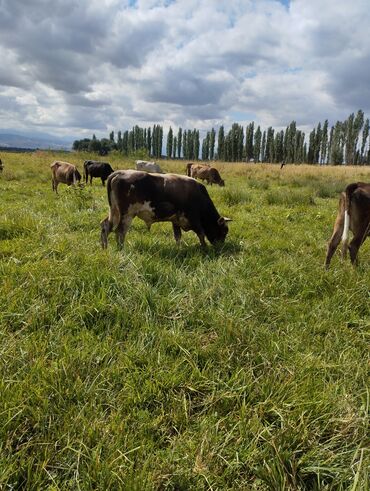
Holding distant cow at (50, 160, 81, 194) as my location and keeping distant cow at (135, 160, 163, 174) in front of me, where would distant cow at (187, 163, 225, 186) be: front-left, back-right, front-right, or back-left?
front-right

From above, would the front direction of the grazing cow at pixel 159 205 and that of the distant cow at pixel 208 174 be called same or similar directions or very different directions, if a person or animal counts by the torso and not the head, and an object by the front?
same or similar directions

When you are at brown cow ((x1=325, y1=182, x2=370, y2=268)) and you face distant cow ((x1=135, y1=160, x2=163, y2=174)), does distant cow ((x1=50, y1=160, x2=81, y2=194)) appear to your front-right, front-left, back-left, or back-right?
front-left

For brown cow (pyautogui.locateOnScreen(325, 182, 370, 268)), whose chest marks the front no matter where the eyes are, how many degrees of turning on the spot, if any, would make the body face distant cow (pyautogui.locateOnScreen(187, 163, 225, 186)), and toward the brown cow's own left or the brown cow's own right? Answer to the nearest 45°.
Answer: approximately 90° to the brown cow's own left

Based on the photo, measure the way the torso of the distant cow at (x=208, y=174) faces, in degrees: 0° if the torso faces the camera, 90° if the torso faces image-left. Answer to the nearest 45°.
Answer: approximately 270°

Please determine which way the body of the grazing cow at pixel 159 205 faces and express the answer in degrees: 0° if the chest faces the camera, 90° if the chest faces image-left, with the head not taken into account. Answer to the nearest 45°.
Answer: approximately 270°

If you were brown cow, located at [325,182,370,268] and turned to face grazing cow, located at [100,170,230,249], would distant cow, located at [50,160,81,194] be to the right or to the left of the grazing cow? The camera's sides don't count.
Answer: right

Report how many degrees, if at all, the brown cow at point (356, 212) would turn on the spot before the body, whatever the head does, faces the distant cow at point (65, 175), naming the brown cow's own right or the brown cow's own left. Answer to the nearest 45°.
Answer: approximately 90° to the brown cow's own left

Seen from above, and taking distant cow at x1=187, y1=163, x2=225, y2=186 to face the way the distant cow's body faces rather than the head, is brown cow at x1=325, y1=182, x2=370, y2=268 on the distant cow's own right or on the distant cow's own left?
on the distant cow's own right

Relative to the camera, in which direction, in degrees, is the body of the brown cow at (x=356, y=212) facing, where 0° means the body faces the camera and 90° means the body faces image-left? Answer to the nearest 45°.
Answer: approximately 225°
